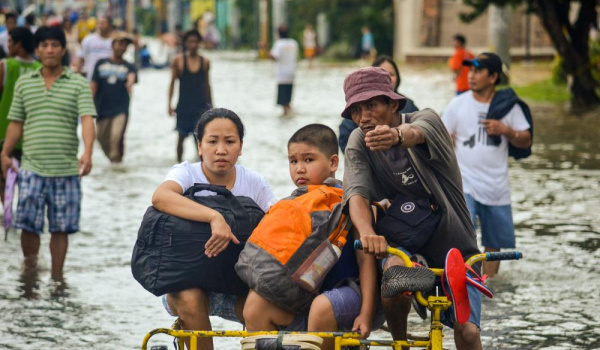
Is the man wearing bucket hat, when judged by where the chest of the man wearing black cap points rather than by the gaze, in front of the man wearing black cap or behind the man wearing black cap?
in front

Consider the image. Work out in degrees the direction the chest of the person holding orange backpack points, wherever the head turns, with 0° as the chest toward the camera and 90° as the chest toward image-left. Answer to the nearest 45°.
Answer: approximately 45°

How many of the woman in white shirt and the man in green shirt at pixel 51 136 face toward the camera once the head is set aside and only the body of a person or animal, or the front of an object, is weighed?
2

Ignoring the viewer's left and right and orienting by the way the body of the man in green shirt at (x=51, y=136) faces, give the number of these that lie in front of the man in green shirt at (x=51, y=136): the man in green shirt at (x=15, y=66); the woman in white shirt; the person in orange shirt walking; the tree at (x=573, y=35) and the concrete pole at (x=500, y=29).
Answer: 1

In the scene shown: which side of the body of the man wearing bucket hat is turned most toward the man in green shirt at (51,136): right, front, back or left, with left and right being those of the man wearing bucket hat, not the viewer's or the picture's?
right

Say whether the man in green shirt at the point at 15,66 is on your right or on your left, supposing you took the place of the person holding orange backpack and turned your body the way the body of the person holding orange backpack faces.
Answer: on your right

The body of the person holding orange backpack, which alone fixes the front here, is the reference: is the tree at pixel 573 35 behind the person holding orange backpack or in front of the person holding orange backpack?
behind

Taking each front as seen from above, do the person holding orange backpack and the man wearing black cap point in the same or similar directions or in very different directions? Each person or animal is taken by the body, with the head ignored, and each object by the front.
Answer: same or similar directions

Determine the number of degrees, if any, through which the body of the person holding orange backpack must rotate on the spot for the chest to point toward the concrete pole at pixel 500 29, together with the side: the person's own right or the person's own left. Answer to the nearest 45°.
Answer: approximately 135° to the person's own right

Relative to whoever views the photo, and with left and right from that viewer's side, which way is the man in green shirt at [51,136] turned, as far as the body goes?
facing the viewer

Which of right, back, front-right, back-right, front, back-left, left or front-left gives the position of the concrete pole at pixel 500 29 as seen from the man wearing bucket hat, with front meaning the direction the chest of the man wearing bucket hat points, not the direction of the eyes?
back-right

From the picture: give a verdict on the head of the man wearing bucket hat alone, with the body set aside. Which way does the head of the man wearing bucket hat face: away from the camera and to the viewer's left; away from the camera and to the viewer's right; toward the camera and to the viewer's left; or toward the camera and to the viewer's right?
toward the camera and to the viewer's left

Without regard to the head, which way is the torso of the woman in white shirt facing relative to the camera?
toward the camera
